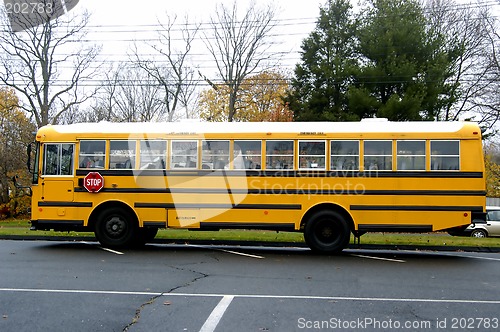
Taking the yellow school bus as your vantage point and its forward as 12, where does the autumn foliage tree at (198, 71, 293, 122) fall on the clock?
The autumn foliage tree is roughly at 3 o'clock from the yellow school bus.

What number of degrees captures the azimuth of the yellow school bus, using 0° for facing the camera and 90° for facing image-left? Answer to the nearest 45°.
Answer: approximately 90°

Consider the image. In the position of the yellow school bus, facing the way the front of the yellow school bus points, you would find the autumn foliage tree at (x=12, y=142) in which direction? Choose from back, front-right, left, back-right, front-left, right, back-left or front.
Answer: front-right

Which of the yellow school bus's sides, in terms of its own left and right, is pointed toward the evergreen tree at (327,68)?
right

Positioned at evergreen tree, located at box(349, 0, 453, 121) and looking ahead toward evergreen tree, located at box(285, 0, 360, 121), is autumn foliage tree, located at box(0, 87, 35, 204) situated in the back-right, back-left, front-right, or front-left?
front-left

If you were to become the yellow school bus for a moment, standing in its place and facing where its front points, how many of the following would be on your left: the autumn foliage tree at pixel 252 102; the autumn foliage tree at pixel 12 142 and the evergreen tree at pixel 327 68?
0

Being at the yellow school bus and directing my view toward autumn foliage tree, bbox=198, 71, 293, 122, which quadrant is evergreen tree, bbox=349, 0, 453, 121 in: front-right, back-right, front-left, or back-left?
front-right

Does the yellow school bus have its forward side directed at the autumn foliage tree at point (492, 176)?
no

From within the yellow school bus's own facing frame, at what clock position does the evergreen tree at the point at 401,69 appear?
The evergreen tree is roughly at 4 o'clock from the yellow school bus.
